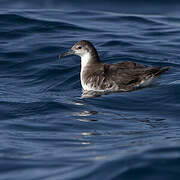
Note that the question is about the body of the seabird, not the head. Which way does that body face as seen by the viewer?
to the viewer's left
